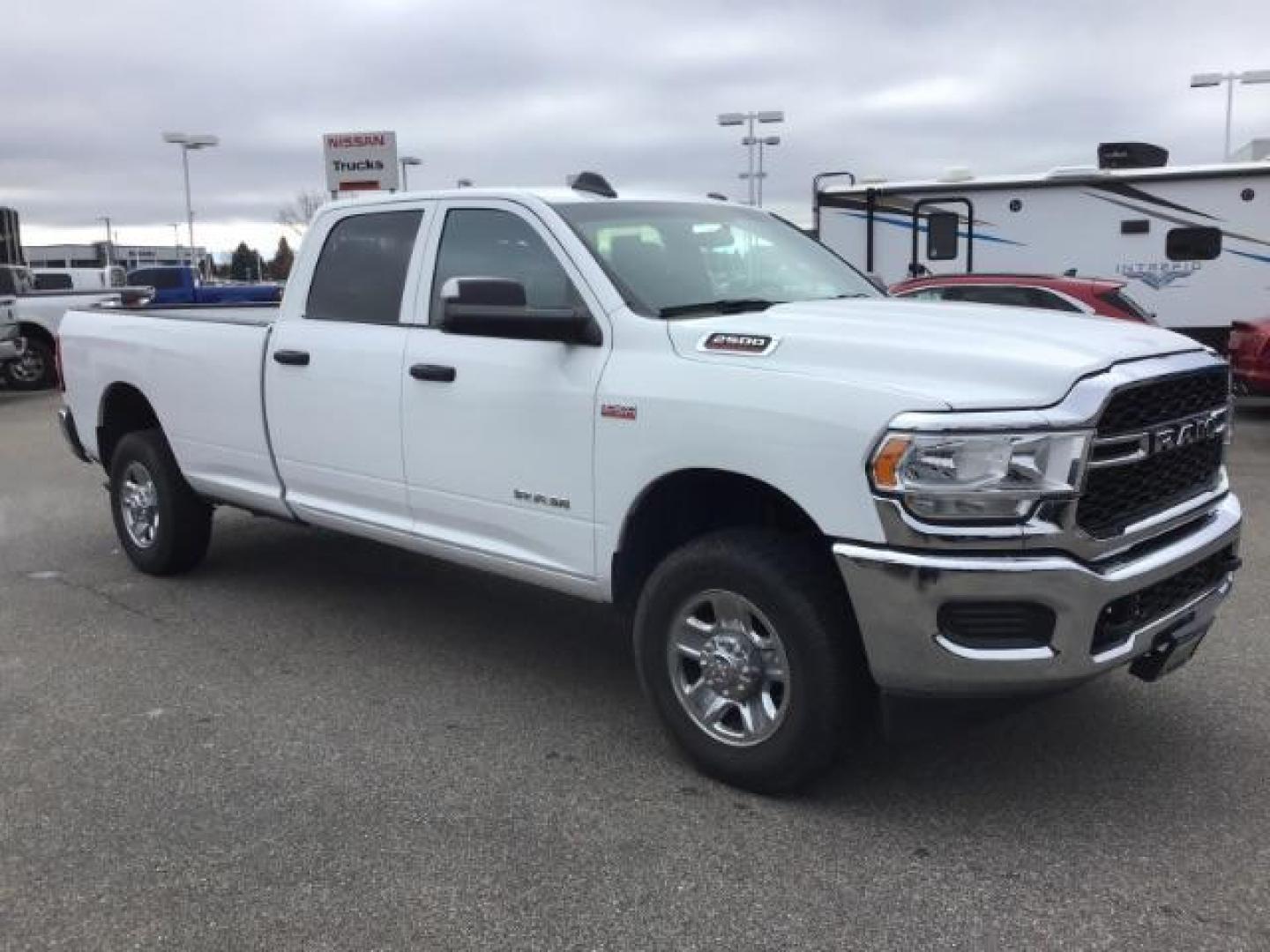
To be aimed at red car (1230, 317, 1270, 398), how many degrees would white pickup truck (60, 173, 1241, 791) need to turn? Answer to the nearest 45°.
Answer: approximately 90° to its left

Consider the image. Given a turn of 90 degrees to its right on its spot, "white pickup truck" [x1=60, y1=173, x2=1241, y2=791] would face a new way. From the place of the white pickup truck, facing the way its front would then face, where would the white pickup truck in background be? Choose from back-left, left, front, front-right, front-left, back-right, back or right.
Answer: right

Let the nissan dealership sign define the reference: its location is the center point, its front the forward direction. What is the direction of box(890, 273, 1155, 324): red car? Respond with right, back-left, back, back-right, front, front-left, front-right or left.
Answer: front-left

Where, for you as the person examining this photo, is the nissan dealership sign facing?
facing the viewer

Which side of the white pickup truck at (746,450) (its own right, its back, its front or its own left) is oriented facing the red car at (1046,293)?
left

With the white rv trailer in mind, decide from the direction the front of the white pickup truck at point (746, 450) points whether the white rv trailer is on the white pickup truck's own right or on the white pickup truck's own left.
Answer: on the white pickup truck's own left

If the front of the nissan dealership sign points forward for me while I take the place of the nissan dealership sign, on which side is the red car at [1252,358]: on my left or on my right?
on my left

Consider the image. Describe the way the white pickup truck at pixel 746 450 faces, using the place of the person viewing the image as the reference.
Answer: facing the viewer and to the right of the viewer
